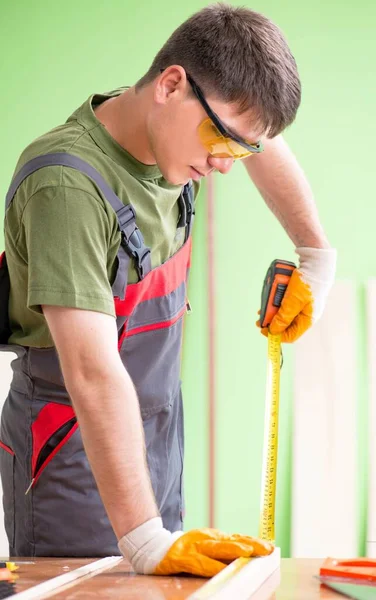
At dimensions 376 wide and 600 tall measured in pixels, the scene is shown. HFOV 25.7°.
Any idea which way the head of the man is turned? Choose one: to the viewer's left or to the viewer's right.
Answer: to the viewer's right

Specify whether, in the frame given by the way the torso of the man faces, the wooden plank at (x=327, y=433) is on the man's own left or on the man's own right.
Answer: on the man's own left

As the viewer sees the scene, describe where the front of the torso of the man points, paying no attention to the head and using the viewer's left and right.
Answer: facing the viewer and to the right of the viewer
